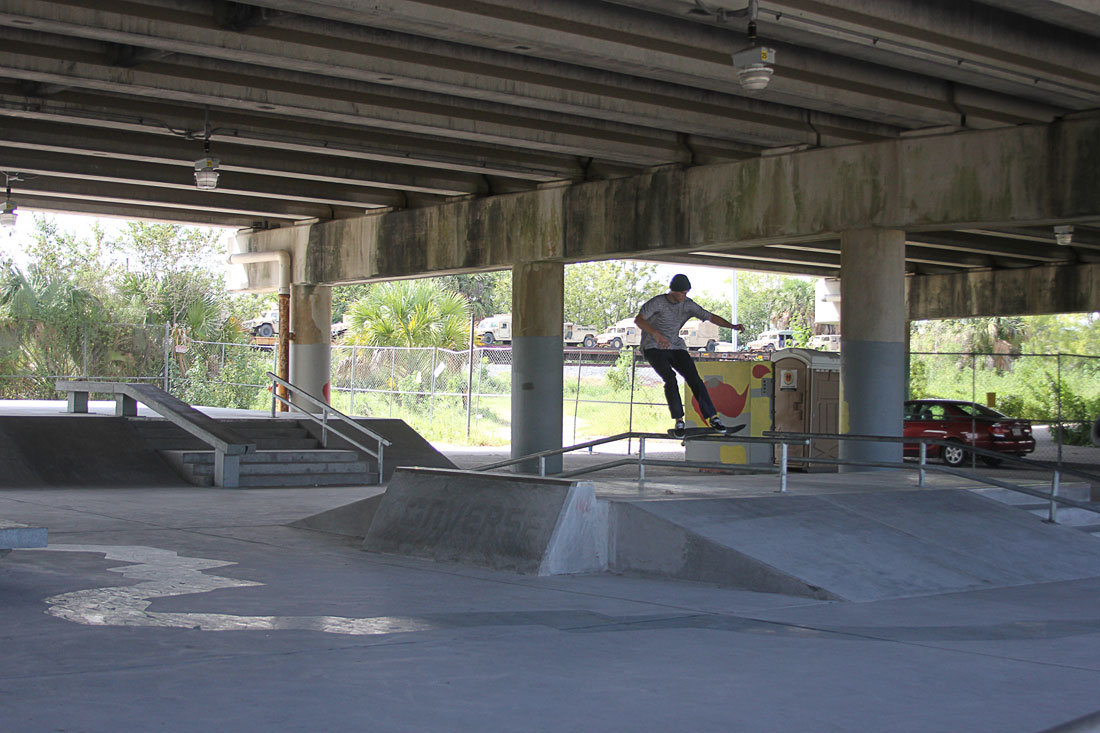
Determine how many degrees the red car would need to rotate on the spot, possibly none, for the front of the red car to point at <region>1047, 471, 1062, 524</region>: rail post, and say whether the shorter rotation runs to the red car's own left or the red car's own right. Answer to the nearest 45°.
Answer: approximately 135° to the red car's own left

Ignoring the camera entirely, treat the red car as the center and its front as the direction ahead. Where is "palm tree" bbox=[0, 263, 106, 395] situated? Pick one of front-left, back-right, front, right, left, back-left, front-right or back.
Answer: front-left

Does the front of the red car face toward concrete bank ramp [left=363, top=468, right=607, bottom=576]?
no

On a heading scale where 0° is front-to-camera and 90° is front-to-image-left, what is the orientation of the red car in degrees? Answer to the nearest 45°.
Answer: approximately 135°

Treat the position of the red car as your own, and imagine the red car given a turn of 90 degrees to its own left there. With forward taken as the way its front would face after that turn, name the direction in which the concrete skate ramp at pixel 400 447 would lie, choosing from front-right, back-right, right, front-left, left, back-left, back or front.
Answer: front

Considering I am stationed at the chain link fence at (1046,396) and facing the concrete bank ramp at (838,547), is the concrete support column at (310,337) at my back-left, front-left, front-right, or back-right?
front-right

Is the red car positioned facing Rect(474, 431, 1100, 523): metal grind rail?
no

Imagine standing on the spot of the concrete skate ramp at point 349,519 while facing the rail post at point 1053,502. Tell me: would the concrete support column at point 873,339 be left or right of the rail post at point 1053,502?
left

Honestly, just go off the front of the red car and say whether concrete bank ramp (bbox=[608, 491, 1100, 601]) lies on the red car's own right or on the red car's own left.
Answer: on the red car's own left

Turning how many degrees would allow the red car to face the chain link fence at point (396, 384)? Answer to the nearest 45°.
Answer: approximately 45° to its left

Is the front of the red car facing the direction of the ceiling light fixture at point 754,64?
no
